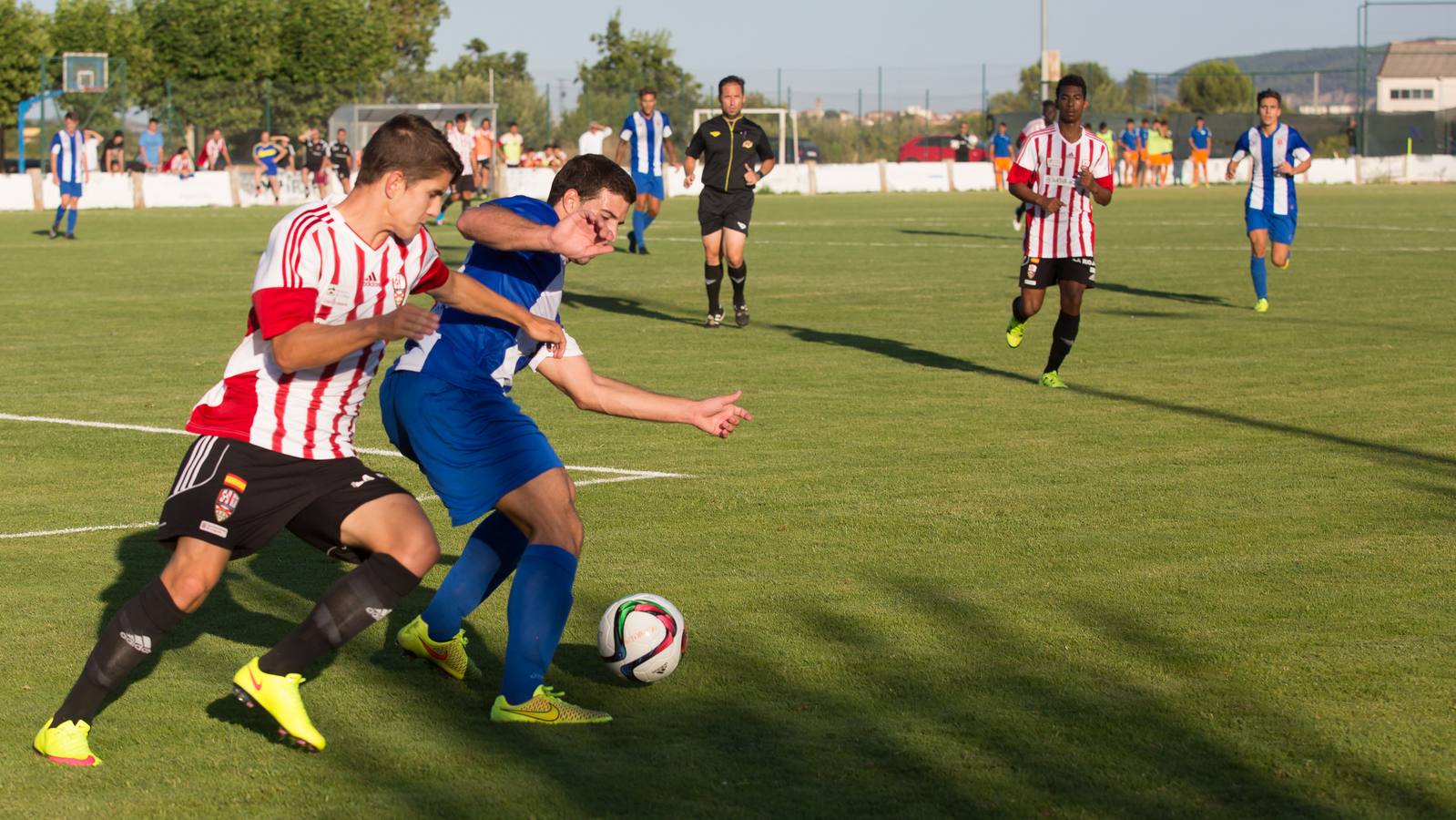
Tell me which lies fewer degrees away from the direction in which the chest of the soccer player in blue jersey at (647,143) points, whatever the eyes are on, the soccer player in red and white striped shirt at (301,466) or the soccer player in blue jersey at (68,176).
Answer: the soccer player in red and white striped shirt

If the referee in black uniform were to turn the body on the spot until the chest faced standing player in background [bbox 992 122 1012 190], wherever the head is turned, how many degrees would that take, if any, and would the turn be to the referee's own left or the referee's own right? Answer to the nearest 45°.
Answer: approximately 180°

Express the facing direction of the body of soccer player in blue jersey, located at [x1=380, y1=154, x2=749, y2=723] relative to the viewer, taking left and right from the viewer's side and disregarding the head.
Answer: facing to the right of the viewer

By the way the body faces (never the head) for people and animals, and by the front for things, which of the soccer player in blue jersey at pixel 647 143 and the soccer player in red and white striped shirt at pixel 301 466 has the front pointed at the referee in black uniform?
the soccer player in blue jersey

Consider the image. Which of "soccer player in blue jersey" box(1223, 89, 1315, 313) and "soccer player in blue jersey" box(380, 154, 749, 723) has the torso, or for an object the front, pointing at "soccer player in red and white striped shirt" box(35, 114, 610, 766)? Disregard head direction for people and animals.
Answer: "soccer player in blue jersey" box(1223, 89, 1315, 313)

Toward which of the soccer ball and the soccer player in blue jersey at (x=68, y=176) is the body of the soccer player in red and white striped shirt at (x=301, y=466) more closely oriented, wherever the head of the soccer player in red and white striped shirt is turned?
the soccer ball

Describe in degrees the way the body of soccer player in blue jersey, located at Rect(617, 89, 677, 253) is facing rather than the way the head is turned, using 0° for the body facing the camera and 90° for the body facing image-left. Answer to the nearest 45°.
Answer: approximately 0°

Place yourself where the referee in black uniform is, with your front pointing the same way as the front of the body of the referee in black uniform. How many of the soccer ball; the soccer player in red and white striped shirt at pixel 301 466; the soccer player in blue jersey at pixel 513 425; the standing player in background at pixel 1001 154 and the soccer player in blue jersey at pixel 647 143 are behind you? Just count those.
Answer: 2
